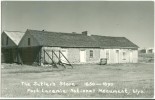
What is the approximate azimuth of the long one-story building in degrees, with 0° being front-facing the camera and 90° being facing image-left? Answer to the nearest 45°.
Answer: approximately 315°

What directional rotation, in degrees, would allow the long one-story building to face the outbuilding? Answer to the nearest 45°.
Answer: approximately 135° to its right
